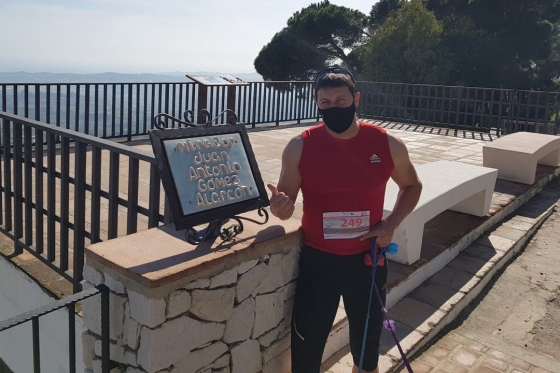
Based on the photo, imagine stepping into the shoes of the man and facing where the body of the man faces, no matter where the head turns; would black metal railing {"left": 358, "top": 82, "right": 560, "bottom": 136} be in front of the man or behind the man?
behind

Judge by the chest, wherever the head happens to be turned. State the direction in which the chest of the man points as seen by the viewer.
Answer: toward the camera

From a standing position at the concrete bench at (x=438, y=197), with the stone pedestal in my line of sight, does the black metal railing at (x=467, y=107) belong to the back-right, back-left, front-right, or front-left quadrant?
back-right

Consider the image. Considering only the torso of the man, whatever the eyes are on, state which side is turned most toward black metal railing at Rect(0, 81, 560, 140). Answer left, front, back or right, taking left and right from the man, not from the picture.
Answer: back

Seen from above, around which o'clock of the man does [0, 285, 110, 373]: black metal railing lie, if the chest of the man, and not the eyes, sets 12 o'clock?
The black metal railing is roughly at 2 o'clock from the man.

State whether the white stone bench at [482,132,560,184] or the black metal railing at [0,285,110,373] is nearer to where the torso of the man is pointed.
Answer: the black metal railing

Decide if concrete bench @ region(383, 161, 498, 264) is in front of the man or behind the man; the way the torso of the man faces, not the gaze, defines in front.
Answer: behind
